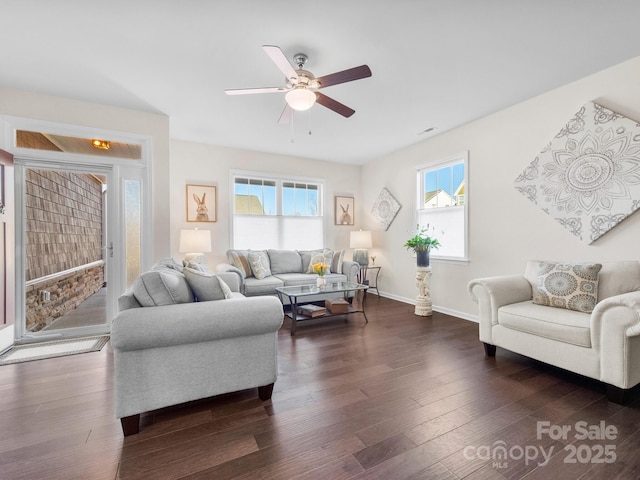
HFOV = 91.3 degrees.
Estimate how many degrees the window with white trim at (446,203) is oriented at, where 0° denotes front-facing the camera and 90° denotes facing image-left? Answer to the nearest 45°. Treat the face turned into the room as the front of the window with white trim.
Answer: approximately 45°

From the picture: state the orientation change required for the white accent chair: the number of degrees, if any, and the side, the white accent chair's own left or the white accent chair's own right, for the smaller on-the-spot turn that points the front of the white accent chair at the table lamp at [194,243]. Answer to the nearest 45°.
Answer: approximately 45° to the white accent chair's own right

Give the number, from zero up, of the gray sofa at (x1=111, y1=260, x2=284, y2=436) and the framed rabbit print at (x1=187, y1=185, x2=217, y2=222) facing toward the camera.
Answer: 1

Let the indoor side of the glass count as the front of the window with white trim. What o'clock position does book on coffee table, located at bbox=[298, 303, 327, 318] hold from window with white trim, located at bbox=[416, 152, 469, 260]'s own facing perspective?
The book on coffee table is roughly at 12 o'clock from the window with white trim.

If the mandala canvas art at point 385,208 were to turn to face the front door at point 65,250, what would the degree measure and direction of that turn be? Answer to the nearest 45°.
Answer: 0° — it already faces it

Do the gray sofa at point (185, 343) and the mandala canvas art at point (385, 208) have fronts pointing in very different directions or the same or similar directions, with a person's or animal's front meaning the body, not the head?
very different directions

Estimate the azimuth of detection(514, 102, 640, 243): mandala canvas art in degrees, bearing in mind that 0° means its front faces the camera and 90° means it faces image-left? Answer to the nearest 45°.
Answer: approximately 45°

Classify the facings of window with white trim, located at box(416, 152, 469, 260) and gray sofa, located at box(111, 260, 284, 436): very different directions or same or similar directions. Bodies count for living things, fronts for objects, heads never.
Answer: very different directions

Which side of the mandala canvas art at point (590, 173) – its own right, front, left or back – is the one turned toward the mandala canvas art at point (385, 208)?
right

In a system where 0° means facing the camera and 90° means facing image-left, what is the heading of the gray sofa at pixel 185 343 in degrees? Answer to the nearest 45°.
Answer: approximately 270°

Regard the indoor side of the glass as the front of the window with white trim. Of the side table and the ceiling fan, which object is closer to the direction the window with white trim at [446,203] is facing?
the ceiling fan
